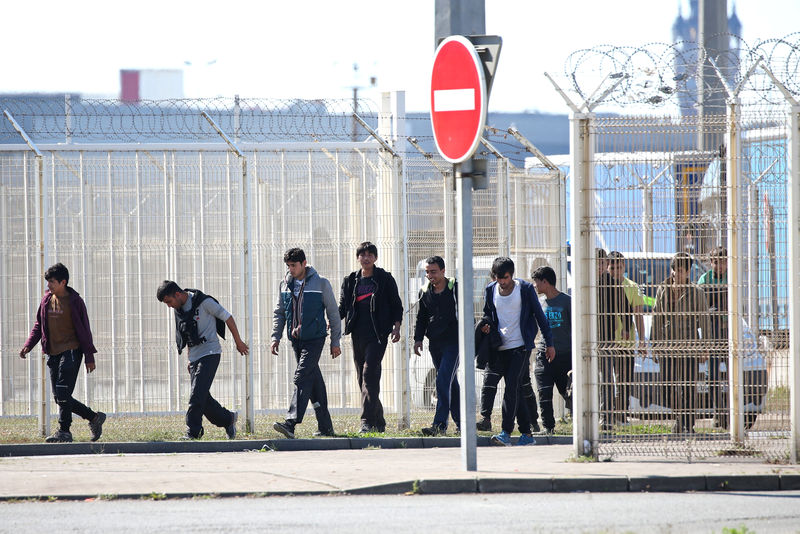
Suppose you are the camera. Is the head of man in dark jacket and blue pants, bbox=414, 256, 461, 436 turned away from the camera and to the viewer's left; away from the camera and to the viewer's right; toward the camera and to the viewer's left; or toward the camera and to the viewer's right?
toward the camera and to the viewer's left

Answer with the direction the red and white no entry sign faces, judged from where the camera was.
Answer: facing the viewer and to the left of the viewer

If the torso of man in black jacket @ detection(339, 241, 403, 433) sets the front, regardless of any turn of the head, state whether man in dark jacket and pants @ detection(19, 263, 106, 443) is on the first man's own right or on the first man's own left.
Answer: on the first man's own right

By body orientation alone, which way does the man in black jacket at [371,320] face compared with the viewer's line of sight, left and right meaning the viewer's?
facing the viewer

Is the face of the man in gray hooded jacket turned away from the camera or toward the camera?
toward the camera

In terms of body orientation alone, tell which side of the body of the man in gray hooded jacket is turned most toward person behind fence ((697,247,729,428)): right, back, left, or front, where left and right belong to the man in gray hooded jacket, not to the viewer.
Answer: left

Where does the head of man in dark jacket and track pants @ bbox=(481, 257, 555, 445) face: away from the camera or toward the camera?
toward the camera

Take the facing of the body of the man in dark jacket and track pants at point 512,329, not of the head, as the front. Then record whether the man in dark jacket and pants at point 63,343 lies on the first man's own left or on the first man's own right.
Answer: on the first man's own right

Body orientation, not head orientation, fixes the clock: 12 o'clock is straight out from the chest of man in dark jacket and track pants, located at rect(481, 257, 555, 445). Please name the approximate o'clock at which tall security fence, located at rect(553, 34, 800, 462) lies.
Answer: The tall security fence is roughly at 9 o'clock from the man in dark jacket and track pants.

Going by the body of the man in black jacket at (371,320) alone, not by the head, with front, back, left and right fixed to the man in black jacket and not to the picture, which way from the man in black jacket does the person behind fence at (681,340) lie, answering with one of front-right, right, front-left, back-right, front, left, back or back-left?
front-left

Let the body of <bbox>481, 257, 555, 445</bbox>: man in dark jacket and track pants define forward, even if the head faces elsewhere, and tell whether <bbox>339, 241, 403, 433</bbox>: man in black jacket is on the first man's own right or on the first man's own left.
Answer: on the first man's own right

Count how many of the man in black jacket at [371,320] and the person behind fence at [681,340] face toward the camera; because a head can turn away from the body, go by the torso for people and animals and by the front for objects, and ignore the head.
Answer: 2

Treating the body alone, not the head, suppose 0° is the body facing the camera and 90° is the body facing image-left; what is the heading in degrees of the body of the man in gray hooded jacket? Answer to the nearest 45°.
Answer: approximately 45°

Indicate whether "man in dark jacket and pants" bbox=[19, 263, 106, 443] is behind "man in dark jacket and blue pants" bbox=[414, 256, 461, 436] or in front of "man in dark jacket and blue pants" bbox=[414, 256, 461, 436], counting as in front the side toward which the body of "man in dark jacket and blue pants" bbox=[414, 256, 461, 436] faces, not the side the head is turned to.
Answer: in front
